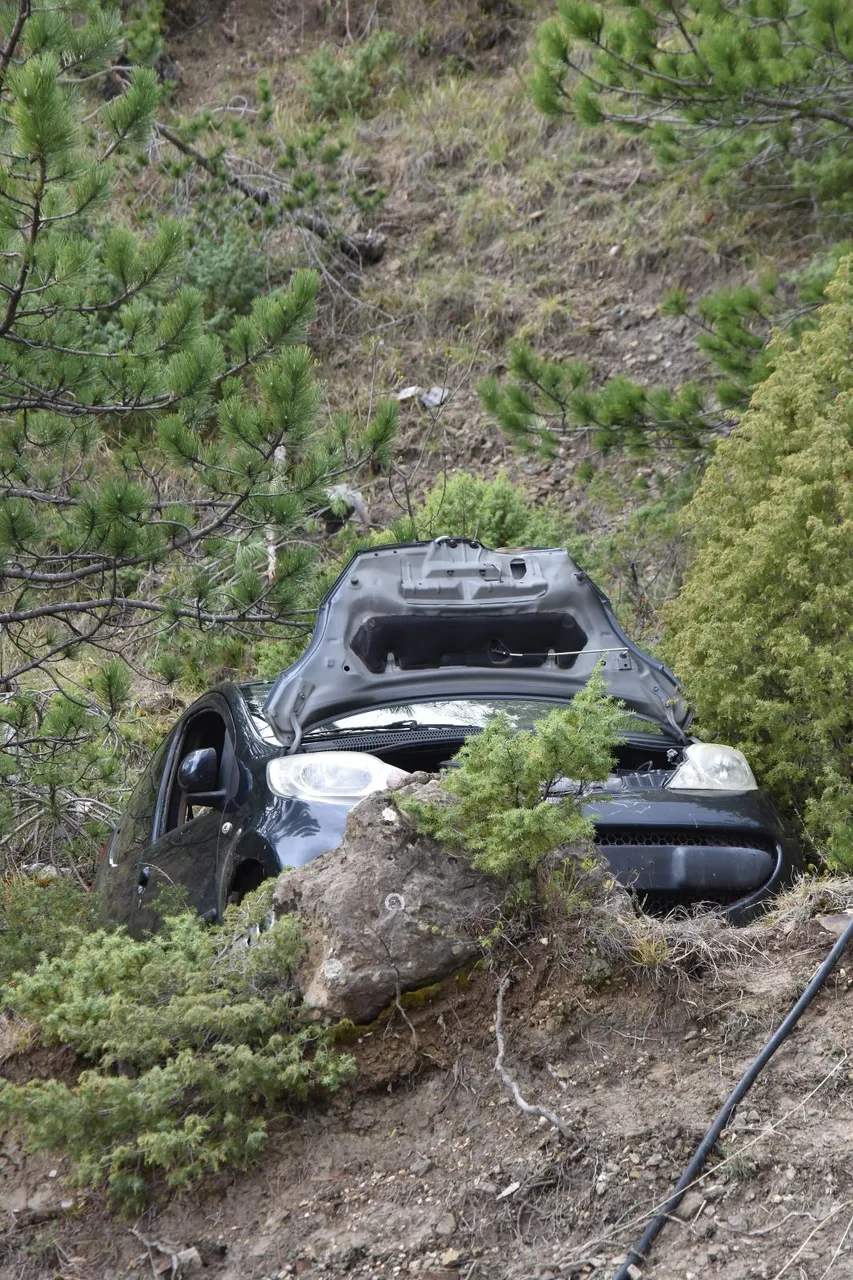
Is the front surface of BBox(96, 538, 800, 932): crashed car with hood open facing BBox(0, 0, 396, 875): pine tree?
no

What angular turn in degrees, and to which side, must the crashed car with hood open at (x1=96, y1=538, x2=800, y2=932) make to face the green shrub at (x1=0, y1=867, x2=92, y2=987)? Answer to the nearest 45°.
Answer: approximately 135° to its right

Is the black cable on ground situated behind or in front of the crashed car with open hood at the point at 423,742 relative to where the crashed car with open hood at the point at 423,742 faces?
in front

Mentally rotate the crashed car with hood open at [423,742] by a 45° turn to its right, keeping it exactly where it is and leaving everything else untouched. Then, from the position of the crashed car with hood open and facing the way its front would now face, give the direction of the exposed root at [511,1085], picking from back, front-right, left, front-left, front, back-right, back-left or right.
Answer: front

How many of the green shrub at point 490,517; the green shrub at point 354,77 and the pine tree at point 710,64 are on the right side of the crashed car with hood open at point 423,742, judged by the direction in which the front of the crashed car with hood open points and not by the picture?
0

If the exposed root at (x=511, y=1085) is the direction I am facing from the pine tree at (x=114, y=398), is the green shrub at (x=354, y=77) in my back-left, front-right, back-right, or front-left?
back-left

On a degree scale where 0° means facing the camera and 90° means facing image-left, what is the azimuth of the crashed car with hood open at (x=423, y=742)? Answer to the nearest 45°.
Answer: approximately 315°

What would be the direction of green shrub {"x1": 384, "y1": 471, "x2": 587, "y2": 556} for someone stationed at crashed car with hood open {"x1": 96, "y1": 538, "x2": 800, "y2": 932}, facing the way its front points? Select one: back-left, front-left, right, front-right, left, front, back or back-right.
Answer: back-left

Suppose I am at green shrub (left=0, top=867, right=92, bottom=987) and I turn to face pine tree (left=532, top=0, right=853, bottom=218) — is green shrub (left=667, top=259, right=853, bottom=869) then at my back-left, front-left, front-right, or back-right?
front-right

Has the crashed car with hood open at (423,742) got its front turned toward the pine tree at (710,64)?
no

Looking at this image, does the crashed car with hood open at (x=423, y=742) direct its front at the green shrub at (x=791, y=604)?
no
